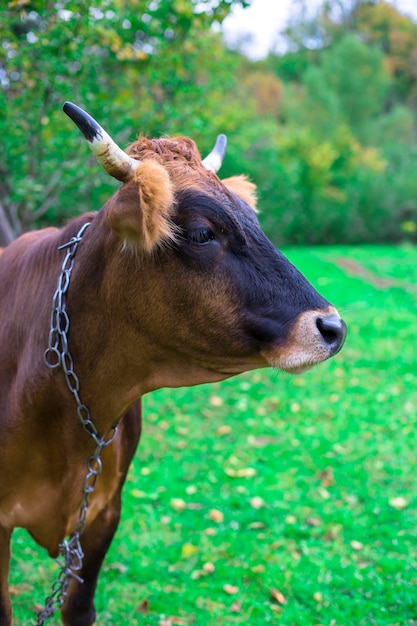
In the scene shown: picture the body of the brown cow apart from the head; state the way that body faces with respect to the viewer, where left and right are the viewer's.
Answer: facing the viewer and to the right of the viewer
